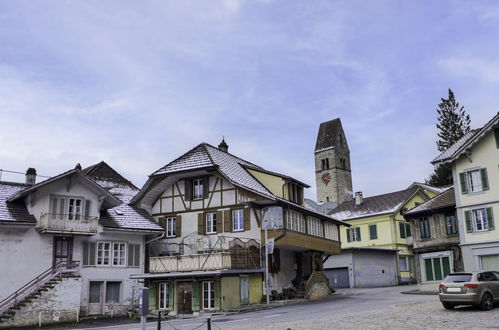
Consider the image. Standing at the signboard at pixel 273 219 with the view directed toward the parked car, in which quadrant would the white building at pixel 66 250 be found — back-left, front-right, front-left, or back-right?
back-right

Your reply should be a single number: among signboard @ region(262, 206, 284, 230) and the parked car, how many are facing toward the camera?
1

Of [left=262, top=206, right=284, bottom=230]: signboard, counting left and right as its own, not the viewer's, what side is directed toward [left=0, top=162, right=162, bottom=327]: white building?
right

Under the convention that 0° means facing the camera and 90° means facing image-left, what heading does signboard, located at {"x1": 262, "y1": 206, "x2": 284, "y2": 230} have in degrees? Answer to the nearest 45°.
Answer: approximately 0°

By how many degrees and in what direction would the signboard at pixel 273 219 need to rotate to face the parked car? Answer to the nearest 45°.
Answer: approximately 45° to its left

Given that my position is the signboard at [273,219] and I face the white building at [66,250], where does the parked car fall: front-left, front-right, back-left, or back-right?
back-left
